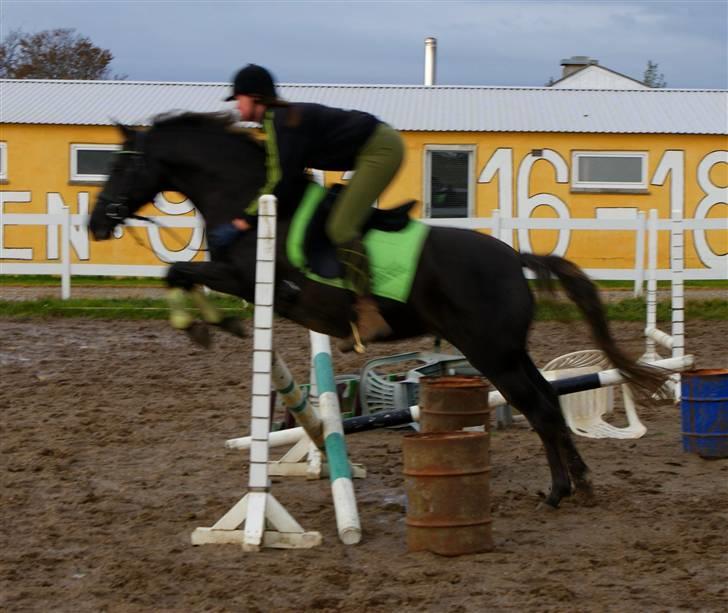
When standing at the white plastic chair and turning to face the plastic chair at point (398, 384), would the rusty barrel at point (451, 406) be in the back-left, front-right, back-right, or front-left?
front-left

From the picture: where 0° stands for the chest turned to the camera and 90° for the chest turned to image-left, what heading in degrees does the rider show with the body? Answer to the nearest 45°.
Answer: approximately 90°

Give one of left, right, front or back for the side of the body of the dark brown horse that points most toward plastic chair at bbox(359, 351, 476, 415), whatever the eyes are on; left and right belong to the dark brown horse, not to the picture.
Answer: right

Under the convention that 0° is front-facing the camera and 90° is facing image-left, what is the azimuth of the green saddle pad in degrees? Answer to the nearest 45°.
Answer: approximately 90°

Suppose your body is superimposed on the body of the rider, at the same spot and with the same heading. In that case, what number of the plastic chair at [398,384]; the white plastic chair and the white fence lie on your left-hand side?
0

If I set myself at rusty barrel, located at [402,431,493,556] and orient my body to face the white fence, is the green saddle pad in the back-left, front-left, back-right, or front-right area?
front-left

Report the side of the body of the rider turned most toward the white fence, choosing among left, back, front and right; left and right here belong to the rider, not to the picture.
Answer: right

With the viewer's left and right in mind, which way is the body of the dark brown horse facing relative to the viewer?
facing to the left of the viewer
